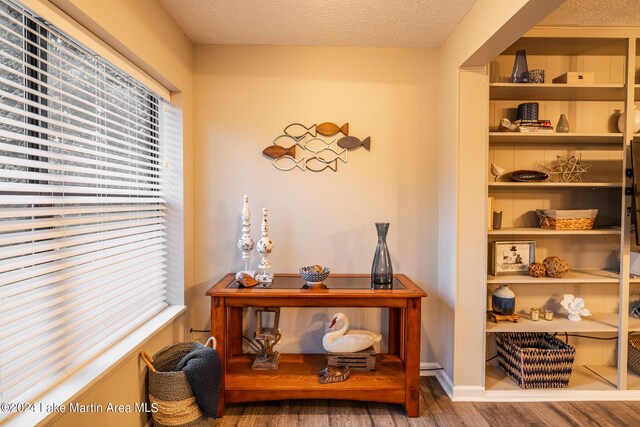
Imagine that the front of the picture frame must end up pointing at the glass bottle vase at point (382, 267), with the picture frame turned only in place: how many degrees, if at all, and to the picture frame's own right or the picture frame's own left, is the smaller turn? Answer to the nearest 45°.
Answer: approximately 45° to the picture frame's own right

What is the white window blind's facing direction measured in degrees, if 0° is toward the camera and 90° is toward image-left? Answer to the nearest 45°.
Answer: approximately 315°

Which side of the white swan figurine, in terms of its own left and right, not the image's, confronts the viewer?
left

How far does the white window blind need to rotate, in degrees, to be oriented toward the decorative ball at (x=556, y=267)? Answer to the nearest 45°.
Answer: approximately 45° to its left

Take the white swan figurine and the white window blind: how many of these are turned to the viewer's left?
1

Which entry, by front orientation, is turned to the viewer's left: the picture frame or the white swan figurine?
the white swan figurine

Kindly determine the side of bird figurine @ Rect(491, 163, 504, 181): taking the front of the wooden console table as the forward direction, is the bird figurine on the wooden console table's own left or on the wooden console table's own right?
on the wooden console table's own left
